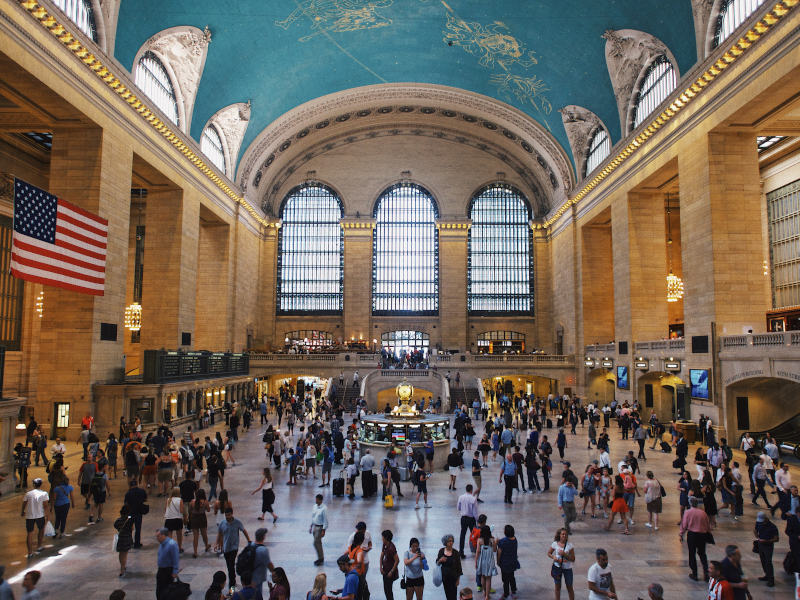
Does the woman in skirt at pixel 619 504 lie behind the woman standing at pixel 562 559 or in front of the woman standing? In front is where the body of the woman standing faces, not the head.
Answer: behind

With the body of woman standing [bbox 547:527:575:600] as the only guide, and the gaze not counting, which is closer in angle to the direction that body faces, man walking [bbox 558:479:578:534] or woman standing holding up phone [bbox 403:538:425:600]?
the woman standing holding up phone

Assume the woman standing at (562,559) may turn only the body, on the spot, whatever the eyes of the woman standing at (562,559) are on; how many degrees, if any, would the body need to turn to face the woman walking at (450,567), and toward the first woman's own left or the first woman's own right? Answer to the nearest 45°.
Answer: approximately 45° to the first woman's own right

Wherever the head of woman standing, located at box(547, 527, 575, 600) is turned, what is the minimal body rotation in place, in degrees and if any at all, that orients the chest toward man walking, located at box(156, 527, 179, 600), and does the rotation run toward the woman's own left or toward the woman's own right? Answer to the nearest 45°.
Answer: approximately 90° to the woman's own right

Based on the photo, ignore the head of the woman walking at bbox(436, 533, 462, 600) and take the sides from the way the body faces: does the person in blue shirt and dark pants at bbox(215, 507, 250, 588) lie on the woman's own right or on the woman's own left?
on the woman's own right

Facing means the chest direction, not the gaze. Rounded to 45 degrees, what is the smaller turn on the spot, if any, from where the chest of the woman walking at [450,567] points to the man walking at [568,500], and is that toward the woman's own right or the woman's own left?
approximately 135° to the woman's own left

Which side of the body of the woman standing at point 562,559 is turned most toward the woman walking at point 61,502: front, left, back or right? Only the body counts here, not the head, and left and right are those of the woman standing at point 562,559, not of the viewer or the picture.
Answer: right

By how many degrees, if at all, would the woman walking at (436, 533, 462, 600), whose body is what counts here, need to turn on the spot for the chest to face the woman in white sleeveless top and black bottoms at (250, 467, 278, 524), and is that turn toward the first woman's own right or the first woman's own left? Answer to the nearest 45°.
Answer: approximately 135° to the first woman's own right

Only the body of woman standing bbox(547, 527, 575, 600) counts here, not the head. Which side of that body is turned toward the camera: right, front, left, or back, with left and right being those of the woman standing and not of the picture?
front

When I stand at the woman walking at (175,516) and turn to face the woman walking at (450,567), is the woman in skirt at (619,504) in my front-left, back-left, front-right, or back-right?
front-left

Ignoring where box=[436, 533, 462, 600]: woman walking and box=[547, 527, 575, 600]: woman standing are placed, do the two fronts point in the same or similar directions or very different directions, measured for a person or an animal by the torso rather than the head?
same or similar directions

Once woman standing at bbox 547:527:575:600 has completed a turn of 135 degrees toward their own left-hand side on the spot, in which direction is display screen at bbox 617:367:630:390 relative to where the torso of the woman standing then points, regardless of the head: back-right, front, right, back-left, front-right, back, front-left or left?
front-left

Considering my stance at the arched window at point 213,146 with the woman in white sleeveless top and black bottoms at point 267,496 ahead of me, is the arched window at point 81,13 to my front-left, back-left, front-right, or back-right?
front-right

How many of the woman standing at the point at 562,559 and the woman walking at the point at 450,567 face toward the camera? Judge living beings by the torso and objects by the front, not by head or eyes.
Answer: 2

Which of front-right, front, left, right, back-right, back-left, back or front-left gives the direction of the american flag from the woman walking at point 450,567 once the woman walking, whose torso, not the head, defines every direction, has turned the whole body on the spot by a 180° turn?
front-left

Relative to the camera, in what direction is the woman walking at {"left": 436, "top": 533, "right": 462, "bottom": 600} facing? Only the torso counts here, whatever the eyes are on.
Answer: toward the camera
